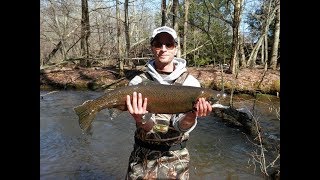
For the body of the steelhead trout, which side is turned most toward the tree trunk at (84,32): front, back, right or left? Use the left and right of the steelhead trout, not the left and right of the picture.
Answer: left

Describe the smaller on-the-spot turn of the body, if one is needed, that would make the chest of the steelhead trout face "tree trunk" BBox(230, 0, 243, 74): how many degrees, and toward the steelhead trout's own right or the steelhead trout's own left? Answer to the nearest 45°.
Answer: approximately 90° to the steelhead trout's own left

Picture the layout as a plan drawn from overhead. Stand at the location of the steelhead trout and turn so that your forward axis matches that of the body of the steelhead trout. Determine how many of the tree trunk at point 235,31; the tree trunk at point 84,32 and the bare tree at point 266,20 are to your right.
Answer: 0

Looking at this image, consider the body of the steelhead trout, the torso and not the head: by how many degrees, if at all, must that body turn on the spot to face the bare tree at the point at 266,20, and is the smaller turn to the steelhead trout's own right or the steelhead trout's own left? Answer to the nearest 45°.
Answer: approximately 90° to the steelhead trout's own left

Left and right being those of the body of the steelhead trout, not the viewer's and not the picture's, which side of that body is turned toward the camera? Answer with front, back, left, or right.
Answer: right

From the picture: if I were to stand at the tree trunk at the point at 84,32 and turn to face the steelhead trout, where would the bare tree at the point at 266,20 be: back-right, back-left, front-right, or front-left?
front-left
